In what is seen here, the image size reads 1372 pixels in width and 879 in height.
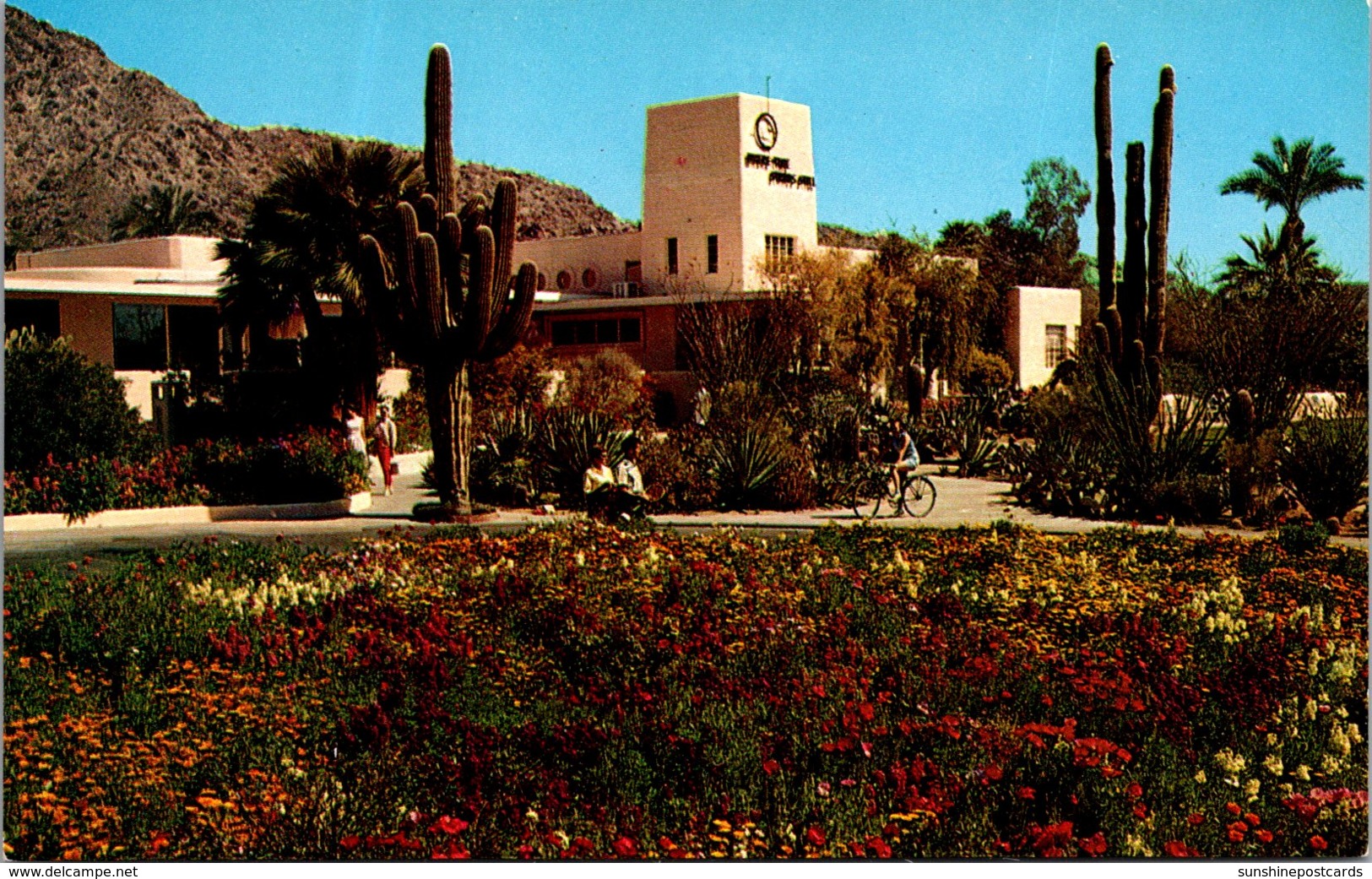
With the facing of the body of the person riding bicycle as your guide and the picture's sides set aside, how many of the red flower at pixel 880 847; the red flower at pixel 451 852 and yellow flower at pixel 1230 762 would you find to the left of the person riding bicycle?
3

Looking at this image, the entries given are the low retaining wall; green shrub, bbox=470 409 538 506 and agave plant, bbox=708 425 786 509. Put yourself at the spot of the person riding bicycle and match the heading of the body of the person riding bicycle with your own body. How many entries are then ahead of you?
3

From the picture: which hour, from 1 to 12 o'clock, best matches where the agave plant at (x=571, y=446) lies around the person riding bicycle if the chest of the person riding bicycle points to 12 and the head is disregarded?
The agave plant is roughly at 12 o'clock from the person riding bicycle.

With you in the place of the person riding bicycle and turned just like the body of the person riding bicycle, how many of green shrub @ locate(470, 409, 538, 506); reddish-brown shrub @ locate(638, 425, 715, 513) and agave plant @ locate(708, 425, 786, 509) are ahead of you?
3

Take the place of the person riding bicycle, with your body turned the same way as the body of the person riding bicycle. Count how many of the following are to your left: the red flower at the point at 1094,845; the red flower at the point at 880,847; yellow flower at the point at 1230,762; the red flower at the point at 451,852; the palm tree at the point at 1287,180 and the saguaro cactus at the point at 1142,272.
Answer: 4

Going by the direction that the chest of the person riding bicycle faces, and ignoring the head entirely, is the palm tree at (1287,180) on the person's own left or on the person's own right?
on the person's own right

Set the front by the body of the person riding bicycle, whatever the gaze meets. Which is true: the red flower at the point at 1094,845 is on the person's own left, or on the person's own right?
on the person's own left

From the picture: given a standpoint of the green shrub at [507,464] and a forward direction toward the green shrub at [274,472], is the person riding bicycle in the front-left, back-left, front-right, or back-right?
back-left

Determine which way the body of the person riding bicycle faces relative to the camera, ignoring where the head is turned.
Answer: to the viewer's left
